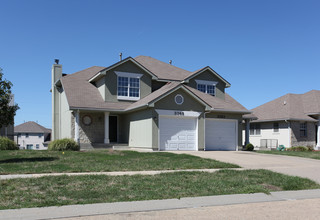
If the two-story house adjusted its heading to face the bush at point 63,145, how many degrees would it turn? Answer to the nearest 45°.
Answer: approximately 90° to its right

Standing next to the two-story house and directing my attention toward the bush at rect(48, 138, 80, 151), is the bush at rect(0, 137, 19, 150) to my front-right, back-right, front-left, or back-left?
front-right

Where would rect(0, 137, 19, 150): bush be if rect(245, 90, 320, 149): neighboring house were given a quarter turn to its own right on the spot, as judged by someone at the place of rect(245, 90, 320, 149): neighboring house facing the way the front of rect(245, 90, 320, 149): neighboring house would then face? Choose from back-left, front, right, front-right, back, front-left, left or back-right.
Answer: front

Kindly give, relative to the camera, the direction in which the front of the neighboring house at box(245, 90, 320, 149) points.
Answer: facing the viewer and to the right of the viewer

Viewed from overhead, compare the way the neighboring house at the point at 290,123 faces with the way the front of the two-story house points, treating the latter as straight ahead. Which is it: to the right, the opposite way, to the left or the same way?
the same way

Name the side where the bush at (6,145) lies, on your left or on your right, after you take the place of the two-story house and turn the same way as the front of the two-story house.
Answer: on your right

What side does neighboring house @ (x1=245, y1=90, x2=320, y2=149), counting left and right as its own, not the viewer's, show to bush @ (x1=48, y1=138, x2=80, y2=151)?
right

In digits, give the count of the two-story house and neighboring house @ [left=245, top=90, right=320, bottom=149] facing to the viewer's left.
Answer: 0
